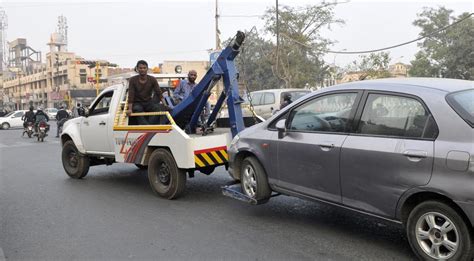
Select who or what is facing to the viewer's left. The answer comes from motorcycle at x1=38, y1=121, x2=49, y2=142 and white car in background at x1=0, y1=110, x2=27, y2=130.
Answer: the white car in background

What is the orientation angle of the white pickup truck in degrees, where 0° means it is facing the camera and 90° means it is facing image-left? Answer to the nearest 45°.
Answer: approximately 135°

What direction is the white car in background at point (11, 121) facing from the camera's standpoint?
to the viewer's left

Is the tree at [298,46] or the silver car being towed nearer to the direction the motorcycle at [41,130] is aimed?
the tree

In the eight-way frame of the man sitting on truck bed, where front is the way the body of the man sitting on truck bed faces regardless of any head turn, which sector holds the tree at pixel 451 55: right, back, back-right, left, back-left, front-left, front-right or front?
back-left

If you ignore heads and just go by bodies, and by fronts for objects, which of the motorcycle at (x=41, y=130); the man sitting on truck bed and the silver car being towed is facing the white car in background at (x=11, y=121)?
the silver car being towed

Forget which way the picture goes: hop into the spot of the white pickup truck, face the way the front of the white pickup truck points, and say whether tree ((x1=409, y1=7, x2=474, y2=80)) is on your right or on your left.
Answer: on your right

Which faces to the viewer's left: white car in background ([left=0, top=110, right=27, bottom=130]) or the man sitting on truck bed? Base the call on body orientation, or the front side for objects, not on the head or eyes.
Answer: the white car in background

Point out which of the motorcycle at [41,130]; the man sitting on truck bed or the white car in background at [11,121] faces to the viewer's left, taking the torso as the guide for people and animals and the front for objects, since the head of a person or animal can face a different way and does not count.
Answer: the white car in background

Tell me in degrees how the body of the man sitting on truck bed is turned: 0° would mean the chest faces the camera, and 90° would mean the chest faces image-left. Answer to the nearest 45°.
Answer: approximately 0°

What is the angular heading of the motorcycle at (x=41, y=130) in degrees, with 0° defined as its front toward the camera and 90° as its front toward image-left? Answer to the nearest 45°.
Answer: approximately 180°
